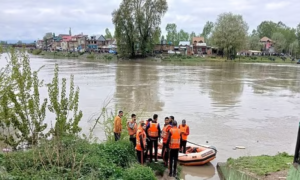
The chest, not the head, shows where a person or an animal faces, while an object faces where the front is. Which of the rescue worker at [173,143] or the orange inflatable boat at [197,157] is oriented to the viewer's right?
the orange inflatable boat

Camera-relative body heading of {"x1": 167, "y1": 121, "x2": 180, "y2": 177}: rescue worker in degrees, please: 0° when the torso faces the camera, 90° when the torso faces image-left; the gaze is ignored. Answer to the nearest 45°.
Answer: approximately 180°

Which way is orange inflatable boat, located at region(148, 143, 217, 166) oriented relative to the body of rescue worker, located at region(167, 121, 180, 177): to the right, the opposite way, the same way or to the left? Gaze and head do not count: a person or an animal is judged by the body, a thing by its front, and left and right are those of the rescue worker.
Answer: to the right

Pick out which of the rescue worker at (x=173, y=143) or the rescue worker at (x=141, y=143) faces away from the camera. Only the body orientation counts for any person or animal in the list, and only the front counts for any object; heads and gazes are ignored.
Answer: the rescue worker at (x=173, y=143)

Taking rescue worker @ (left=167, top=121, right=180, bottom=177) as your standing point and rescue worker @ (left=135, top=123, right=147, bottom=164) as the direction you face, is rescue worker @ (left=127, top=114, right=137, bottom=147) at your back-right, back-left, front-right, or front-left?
front-right

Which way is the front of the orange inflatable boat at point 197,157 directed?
to the viewer's right

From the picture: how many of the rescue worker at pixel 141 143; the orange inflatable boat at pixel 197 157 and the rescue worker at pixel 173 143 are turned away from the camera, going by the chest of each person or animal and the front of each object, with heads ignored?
1

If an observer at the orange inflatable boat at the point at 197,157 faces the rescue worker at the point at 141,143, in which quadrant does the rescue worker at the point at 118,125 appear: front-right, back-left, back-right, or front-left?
front-right

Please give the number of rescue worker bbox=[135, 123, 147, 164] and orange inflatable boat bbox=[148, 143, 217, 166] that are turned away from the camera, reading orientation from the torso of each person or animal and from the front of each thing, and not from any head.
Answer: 0
